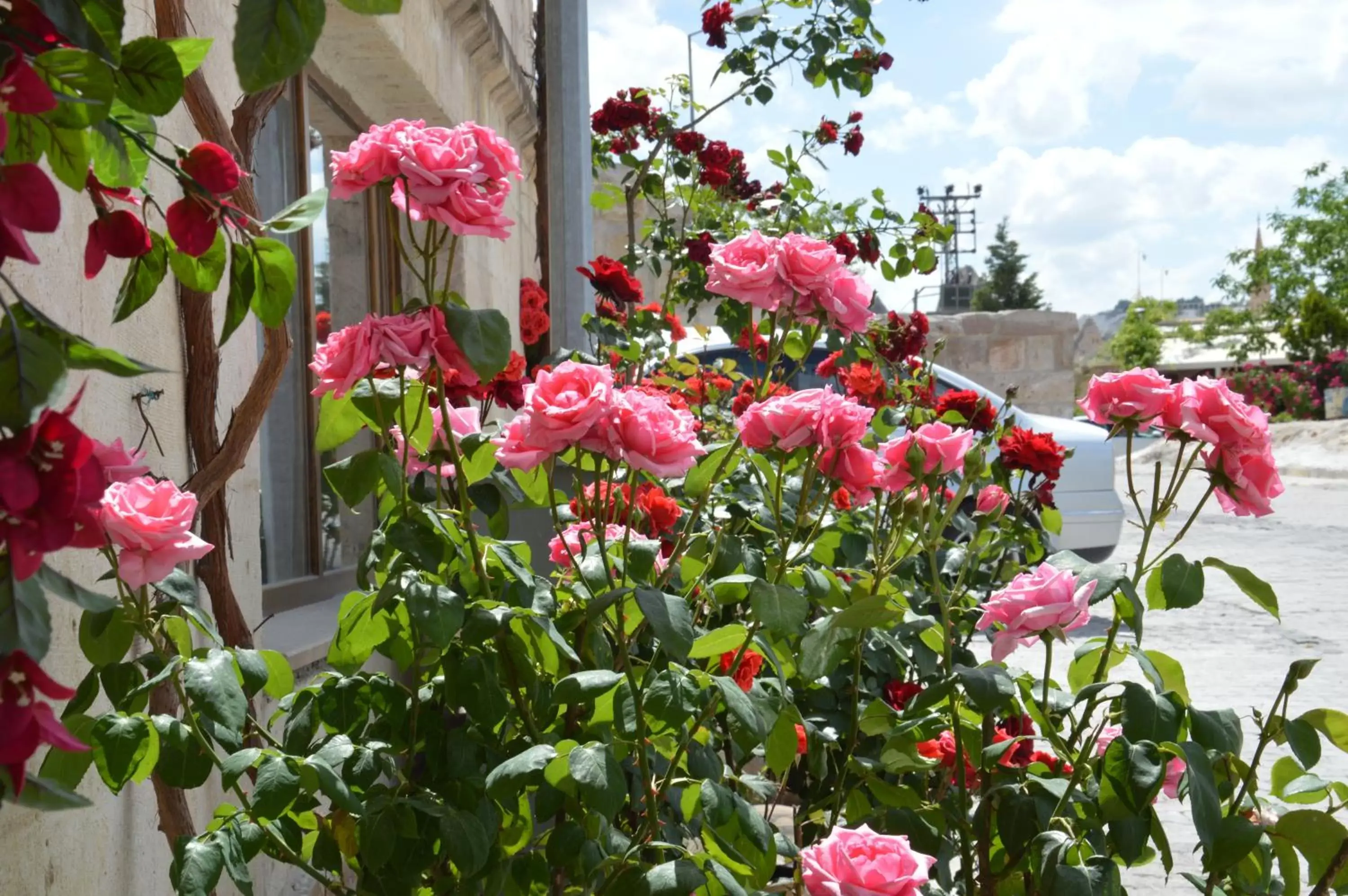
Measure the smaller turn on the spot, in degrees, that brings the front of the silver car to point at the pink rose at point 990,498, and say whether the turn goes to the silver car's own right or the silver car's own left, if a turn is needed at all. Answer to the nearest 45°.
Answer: approximately 90° to the silver car's own left

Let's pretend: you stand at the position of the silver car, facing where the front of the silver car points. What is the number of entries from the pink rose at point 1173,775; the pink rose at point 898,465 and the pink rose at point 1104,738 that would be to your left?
3

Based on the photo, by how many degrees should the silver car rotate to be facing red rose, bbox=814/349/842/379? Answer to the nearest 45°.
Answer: approximately 90° to its left

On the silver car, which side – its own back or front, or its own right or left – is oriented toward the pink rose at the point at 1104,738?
left

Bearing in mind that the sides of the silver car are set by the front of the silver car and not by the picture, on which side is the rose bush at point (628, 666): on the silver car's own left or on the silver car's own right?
on the silver car's own left

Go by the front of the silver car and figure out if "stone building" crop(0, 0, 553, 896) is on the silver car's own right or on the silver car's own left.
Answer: on the silver car's own left

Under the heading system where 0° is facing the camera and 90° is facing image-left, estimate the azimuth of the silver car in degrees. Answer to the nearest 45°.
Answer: approximately 90°

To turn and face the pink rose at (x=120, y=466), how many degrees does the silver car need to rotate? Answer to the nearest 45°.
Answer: approximately 90° to its left
